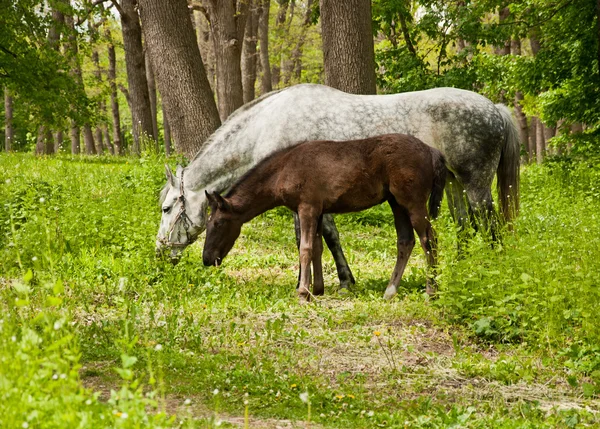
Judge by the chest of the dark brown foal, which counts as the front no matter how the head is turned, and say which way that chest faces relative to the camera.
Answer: to the viewer's left

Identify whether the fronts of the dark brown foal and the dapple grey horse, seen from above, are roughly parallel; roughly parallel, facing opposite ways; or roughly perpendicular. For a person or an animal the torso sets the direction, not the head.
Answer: roughly parallel

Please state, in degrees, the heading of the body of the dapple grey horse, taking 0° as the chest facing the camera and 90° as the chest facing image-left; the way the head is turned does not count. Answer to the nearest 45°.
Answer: approximately 90°

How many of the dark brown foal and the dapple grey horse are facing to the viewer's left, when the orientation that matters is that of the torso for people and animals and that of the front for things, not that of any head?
2

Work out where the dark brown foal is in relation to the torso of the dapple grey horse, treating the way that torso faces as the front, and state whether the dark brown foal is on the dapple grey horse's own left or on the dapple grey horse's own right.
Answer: on the dapple grey horse's own left

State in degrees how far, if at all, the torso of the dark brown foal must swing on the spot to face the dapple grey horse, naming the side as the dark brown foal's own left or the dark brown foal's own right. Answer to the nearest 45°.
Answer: approximately 90° to the dark brown foal's own right
